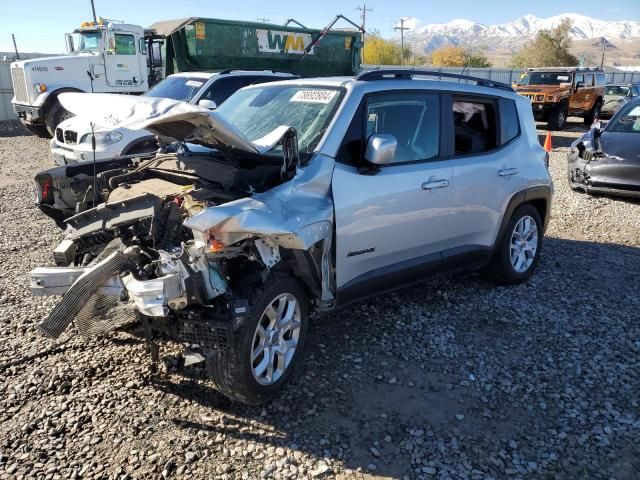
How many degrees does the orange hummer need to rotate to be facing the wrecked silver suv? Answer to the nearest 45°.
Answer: approximately 45° to its left

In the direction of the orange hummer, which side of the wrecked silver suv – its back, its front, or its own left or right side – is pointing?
back

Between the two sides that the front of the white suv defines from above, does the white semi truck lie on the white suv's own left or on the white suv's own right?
on the white suv's own right

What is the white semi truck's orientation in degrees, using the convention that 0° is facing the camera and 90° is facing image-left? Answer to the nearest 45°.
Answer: approximately 45°

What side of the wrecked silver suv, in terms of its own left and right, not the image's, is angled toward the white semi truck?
right

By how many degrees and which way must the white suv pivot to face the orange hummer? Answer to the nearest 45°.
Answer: approximately 180°

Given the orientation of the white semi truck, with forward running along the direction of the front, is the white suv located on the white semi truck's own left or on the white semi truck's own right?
on the white semi truck's own left

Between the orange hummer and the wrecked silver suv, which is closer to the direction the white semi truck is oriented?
the wrecked silver suv

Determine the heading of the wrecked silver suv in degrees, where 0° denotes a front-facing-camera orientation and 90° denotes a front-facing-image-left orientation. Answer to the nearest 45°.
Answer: approximately 45°

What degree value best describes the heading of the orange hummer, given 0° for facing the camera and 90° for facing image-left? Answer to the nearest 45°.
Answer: approximately 45°
